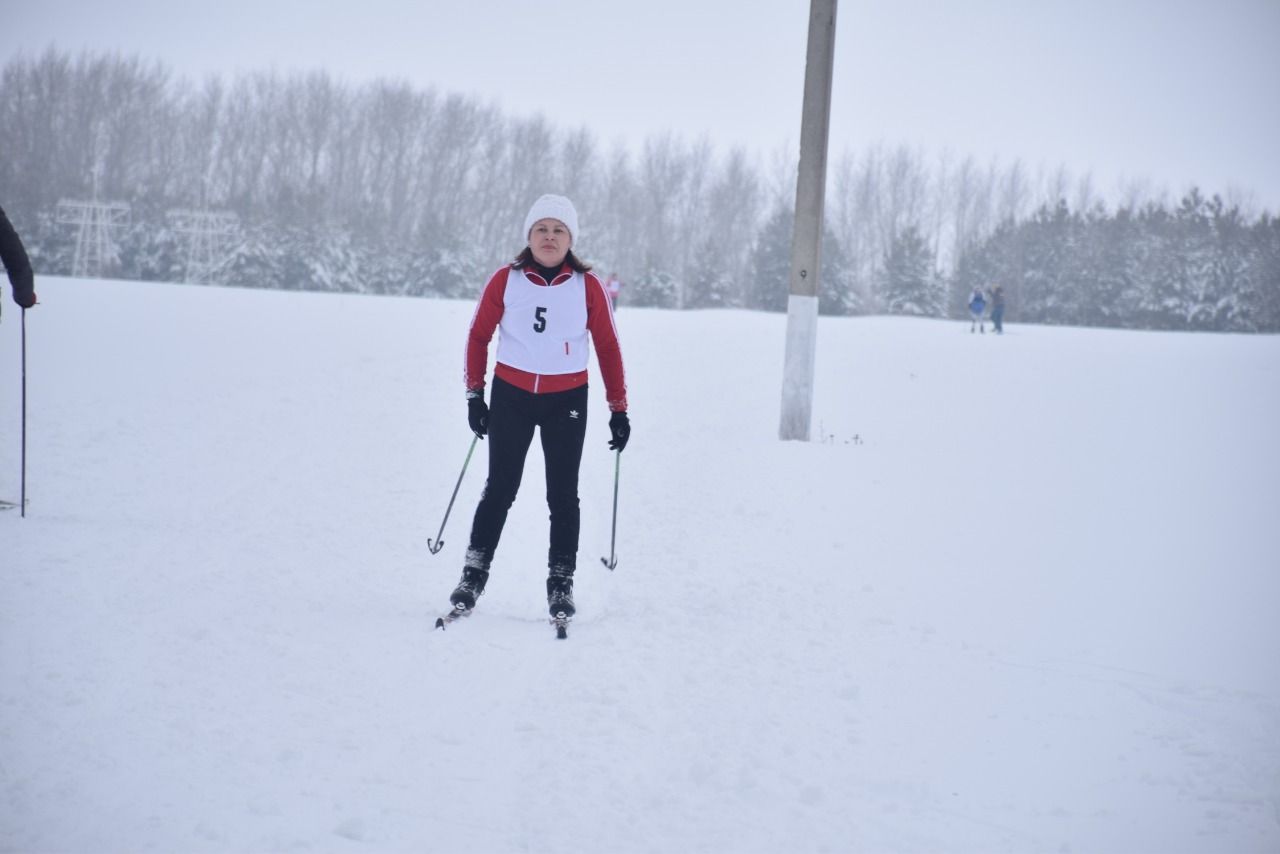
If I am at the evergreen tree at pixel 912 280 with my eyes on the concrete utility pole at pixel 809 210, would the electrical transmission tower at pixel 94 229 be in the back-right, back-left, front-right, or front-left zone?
front-right

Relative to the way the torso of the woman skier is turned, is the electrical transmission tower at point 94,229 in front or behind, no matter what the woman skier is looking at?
behind

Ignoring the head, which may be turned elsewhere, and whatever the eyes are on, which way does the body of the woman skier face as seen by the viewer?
toward the camera

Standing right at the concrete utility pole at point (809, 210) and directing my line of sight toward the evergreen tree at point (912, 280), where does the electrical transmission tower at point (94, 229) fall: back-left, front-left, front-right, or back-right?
front-left
